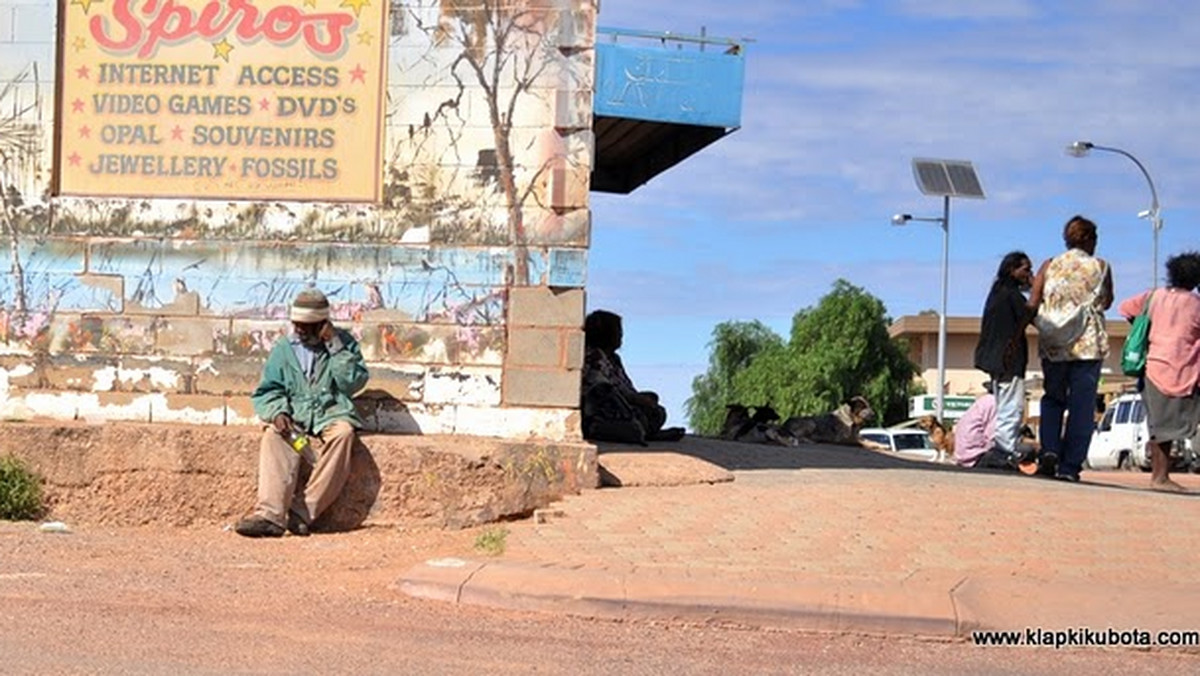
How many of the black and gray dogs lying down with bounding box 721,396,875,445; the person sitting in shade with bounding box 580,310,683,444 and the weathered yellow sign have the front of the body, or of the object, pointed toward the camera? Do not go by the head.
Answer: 1

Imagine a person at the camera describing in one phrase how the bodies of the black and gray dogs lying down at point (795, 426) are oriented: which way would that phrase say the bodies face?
to the viewer's right

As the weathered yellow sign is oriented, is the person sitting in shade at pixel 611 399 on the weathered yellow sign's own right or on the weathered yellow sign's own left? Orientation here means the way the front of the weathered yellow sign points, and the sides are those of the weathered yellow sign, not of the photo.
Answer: on the weathered yellow sign's own left

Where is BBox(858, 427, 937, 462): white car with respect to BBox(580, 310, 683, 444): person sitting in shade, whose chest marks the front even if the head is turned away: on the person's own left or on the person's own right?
on the person's own left

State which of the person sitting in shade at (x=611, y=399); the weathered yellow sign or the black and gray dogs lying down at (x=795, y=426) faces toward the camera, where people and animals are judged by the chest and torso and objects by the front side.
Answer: the weathered yellow sign

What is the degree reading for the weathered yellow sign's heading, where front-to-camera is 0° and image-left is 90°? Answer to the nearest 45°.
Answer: approximately 0°

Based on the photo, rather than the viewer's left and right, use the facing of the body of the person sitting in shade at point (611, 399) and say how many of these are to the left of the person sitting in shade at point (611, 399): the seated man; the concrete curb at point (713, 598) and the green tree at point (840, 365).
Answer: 1

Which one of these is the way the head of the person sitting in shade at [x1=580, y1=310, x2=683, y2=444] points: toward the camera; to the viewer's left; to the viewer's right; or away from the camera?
to the viewer's right

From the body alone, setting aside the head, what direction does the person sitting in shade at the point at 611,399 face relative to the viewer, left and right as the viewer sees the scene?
facing to the right of the viewer

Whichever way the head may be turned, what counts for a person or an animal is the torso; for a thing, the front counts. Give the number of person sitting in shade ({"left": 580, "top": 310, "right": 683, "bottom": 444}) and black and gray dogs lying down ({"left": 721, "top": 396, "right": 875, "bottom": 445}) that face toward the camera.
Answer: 0

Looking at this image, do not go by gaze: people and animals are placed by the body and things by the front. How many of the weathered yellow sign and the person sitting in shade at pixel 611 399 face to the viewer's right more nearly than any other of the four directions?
1

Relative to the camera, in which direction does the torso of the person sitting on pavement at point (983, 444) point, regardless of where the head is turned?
to the viewer's right
